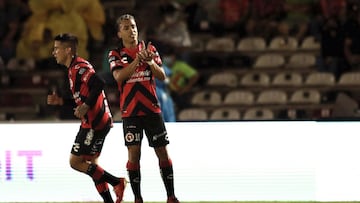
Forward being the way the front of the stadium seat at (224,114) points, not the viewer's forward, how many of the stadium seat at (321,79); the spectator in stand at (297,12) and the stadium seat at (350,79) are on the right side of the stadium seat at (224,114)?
0

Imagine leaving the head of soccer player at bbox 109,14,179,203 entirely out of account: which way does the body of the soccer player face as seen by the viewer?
toward the camera

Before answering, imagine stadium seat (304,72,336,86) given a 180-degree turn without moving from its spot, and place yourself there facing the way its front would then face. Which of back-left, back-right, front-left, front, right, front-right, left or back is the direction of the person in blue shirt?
back-left

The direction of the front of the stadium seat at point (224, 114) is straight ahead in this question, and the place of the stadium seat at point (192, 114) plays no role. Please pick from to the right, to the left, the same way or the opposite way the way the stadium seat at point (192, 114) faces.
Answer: the same way

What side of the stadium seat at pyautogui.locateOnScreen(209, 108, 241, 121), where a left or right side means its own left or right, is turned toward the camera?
front

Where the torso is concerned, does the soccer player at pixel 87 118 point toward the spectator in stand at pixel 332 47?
no

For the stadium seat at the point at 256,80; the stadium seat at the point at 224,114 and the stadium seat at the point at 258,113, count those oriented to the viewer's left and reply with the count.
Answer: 0

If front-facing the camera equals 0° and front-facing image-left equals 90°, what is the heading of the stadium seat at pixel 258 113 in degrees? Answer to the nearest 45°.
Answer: approximately 0°

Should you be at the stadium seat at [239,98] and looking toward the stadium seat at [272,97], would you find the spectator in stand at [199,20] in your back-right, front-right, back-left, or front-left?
back-left

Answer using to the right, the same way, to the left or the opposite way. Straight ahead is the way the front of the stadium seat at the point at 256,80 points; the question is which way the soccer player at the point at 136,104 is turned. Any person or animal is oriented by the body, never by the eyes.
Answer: the same way

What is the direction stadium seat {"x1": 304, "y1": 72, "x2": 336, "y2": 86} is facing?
toward the camera

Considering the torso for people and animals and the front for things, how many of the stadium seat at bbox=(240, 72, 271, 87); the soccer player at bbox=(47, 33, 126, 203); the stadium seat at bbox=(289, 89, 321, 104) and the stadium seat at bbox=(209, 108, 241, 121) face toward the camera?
3
